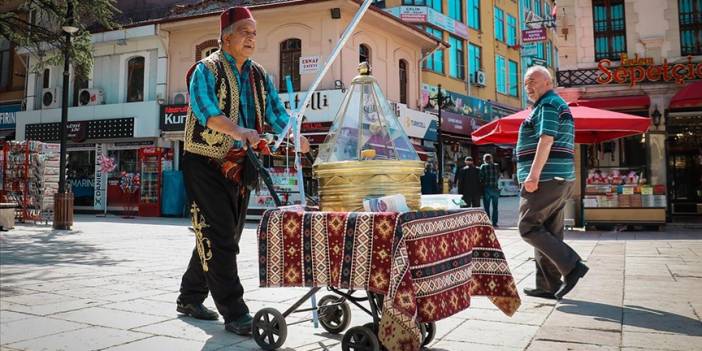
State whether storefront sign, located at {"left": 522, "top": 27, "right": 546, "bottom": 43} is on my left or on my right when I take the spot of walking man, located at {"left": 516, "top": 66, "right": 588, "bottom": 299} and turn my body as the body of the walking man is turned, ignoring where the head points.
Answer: on my right

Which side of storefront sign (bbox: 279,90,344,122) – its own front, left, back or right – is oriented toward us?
front

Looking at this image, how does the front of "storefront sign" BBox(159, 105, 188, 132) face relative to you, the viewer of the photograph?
facing the viewer

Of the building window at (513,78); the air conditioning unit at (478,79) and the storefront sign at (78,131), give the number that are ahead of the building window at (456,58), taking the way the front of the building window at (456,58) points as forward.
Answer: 1

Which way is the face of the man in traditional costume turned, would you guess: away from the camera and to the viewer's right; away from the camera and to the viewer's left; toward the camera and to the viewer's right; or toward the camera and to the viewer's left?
toward the camera and to the viewer's right

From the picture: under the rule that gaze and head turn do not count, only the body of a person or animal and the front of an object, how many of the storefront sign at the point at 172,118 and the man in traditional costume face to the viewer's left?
0

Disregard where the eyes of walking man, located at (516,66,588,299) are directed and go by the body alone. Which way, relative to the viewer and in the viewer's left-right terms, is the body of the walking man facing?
facing to the left of the viewer

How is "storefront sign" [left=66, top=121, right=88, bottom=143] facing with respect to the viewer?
toward the camera

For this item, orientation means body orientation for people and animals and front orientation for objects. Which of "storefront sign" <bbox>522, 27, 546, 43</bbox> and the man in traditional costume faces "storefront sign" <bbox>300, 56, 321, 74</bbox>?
"storefront sign" <bbox>522, 27, 546, 43</bbox>

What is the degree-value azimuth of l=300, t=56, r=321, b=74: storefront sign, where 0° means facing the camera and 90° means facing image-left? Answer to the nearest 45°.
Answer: approximately 0°

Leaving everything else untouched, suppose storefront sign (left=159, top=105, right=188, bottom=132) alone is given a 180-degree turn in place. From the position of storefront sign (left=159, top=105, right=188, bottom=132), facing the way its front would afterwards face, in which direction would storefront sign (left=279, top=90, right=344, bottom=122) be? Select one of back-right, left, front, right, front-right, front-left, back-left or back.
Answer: back-right

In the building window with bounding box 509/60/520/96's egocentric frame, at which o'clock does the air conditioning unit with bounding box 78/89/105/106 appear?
The air conditioning unit is roughly at 3 o'clock from the building window.
